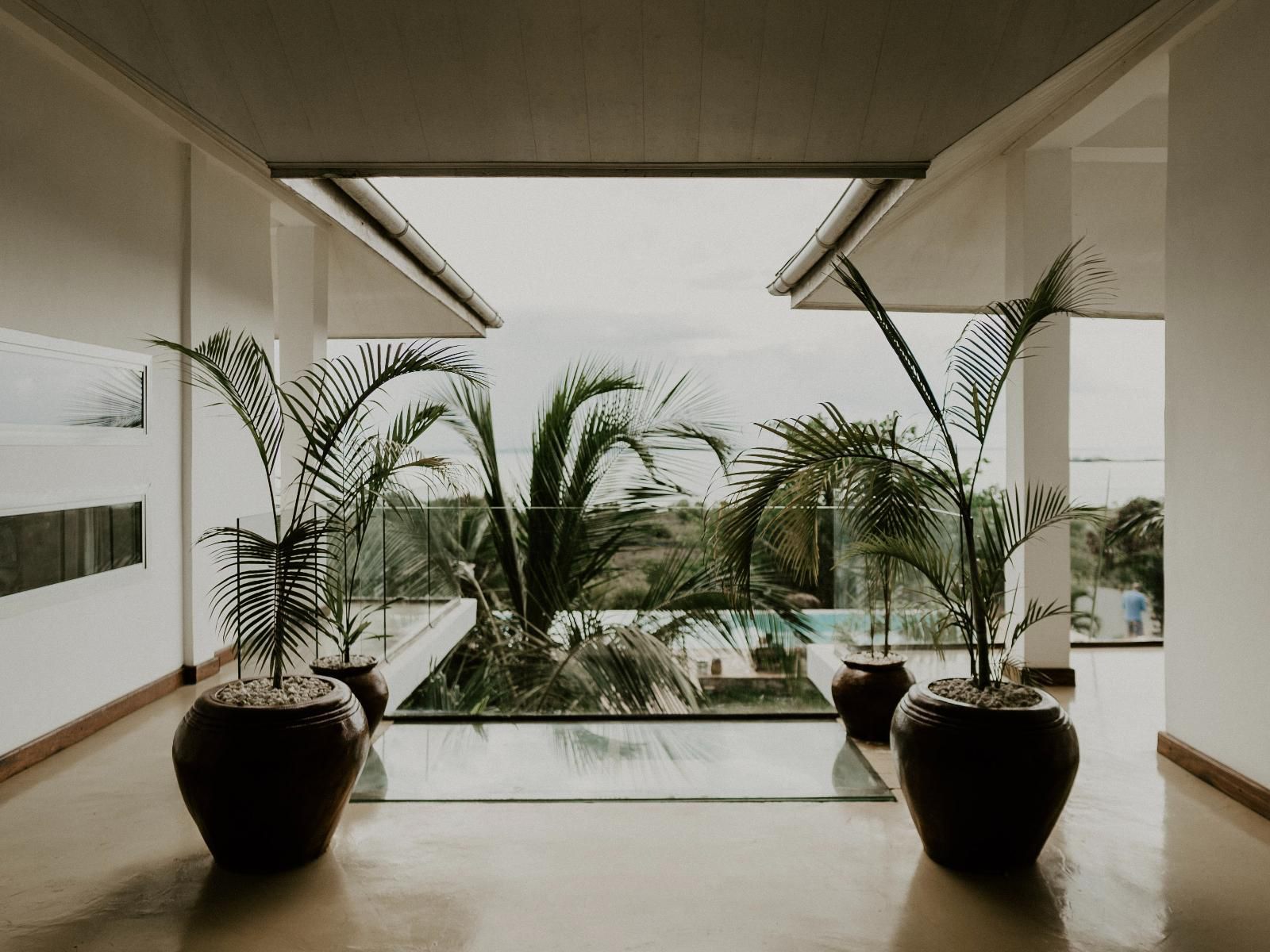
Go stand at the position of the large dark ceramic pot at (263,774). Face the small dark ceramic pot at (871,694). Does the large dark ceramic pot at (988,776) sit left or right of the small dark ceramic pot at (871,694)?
right

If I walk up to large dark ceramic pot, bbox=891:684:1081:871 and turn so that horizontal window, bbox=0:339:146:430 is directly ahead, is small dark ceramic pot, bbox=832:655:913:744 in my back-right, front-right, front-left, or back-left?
front-right
